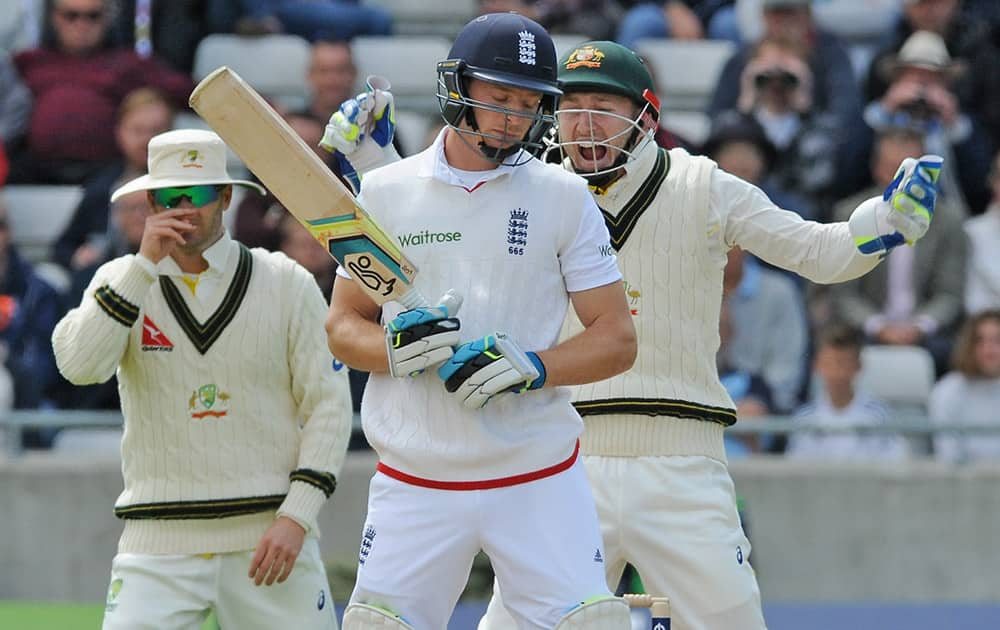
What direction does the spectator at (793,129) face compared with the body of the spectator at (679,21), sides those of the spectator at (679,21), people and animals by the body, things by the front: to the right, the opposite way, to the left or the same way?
the same way

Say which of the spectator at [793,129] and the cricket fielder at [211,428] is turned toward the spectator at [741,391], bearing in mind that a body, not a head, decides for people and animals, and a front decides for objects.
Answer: the spectator at [793,129]

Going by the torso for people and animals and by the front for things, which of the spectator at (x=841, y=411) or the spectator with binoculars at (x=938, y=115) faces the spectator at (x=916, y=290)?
the spectator with binoculars

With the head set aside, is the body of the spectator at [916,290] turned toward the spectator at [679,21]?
no

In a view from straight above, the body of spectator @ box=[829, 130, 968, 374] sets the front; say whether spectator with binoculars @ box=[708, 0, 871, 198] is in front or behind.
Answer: behind

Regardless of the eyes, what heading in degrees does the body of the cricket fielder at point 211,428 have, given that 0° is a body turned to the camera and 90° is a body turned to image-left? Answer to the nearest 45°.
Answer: approximately 0°

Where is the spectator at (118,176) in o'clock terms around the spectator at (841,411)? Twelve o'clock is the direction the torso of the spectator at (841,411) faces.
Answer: the spectator at (118,176) is roughly at 3 o'clock from the spectator at (841,411).

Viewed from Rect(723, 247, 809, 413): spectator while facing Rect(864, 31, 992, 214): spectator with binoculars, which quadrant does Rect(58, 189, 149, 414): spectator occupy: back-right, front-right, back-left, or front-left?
back-left

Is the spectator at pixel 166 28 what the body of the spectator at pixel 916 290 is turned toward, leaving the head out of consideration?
no

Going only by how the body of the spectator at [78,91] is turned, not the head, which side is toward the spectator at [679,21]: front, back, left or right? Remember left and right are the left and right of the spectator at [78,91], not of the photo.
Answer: left

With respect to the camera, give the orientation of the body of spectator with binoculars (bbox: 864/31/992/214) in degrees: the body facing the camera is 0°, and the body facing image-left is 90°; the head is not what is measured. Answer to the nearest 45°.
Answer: approximately 0°

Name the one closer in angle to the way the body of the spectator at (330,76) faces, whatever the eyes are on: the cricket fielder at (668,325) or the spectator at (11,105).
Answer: the cricket fielder

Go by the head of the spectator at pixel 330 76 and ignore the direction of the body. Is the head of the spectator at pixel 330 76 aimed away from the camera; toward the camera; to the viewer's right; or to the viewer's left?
toward the camera

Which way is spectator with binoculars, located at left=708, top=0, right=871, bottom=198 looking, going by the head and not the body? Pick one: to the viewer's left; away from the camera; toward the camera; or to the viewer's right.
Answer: toward the camera

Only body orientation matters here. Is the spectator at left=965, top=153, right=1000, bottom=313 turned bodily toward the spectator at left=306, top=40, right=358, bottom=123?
no

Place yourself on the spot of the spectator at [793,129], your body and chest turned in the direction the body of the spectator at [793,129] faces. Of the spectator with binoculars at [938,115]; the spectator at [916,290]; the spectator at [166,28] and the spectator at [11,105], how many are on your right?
2

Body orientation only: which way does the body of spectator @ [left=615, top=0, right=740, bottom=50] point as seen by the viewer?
toward the camera

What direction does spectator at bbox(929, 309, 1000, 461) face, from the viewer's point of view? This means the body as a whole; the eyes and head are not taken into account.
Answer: toward the camera

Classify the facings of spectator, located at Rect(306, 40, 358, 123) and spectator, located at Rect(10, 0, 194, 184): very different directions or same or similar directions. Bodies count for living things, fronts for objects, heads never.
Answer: same or similar directions

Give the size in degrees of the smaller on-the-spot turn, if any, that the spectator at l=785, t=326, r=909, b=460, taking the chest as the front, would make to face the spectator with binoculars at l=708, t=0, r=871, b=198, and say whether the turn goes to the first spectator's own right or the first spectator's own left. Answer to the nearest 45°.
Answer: approximately 180°

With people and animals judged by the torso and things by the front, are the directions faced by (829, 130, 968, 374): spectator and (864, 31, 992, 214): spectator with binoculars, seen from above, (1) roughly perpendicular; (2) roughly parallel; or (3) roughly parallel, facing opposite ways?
roughly parallel

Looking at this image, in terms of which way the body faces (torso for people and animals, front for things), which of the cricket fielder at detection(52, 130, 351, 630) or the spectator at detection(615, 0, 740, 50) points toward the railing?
the spectator

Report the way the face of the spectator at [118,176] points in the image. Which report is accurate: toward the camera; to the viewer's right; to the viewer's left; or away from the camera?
toward the camera
